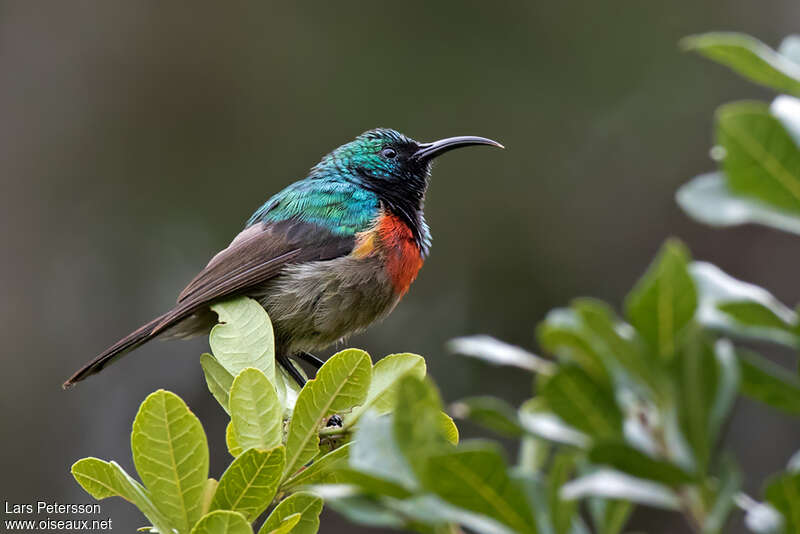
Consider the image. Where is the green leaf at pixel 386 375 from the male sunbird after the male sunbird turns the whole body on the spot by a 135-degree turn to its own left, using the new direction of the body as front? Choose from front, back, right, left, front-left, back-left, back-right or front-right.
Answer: back-right

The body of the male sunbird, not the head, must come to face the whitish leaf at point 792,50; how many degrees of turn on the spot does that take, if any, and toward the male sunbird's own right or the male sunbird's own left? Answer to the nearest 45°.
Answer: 0° — it already faces it

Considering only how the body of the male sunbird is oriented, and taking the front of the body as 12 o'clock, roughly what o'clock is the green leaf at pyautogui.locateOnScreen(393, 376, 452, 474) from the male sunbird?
The green leaf is roughly at 3 o'clock from the male sunbird.

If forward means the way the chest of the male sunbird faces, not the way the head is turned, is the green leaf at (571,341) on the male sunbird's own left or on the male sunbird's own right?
on the male sunbird's own right

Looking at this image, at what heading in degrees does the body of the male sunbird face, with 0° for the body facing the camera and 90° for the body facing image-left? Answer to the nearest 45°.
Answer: approximately 270°

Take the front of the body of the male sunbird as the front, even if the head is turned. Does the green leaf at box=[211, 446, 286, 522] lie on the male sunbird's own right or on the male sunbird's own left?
on the male sunbird's own right
